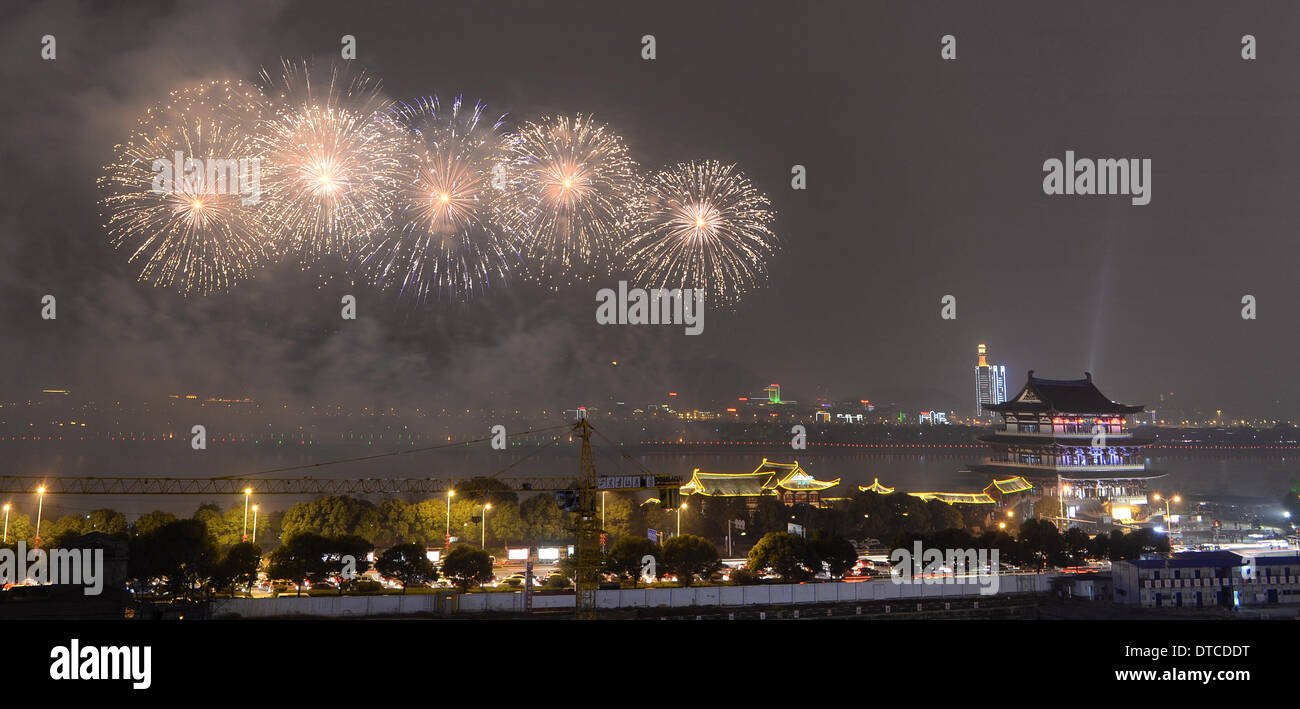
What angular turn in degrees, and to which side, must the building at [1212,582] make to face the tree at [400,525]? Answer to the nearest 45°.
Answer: approximately 90° to its right

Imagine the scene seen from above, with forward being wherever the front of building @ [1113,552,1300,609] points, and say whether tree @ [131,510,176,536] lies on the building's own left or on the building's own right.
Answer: on the building's own right

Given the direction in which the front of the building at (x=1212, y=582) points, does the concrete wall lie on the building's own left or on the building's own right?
on the building's own right

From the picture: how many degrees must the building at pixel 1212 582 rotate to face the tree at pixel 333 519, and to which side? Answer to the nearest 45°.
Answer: approximately 90° to its right

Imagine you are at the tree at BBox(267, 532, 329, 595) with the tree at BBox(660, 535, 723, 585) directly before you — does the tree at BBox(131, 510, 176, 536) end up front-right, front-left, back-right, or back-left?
back-left
